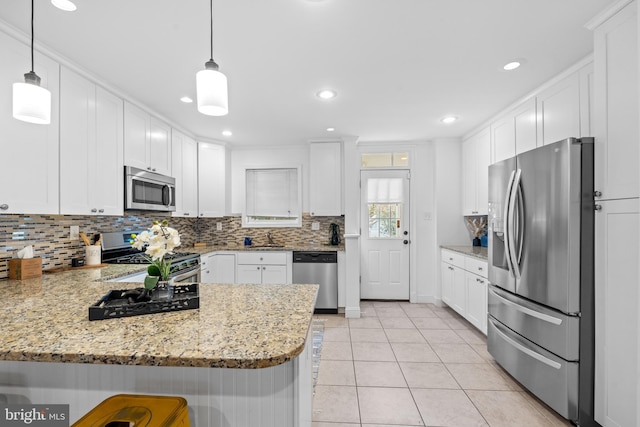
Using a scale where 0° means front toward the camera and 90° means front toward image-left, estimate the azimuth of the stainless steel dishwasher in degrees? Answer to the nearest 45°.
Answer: approximately 0°

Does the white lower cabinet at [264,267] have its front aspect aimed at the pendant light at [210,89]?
yes

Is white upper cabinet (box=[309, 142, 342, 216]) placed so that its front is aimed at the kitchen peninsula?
yes

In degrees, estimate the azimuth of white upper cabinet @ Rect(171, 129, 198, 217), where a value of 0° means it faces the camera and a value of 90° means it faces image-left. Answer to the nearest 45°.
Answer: approximately 315°

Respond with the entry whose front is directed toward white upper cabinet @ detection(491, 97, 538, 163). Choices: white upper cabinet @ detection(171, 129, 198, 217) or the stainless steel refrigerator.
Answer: white upper cabinet @ detection(171, 129, 198, 217)

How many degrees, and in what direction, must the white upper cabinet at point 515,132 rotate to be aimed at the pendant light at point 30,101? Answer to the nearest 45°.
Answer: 0° — it already faces it

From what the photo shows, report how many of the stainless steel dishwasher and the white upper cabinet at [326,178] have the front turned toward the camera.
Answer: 2

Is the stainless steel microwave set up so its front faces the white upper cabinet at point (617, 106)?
yes

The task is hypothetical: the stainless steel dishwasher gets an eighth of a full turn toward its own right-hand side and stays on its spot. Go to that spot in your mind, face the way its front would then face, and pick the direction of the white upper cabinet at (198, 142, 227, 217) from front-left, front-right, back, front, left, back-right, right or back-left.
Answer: front-right
